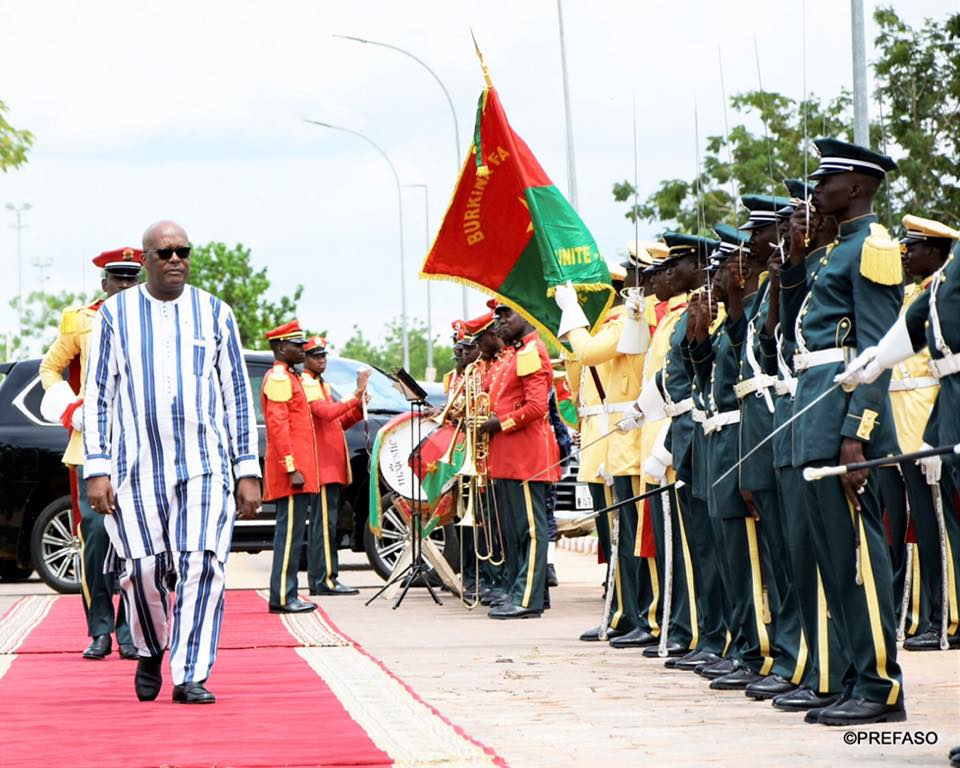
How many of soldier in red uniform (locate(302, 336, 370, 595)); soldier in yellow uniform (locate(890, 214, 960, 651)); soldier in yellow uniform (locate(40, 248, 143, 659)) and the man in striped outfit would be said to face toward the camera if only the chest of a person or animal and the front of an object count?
2

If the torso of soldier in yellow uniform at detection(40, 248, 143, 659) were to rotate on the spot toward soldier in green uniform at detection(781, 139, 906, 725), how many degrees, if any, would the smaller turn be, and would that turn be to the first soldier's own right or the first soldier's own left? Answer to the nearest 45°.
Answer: approximately 45° to the first soldier's own left

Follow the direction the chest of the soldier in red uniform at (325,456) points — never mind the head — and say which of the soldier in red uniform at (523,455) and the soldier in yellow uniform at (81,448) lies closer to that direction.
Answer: the soldier in red uniform

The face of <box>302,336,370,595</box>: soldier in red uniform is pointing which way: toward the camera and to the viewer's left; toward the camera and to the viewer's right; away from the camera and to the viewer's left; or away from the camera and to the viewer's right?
toward the camera and to the viewer's right

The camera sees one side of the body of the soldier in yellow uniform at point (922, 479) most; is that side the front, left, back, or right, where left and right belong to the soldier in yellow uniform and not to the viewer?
left

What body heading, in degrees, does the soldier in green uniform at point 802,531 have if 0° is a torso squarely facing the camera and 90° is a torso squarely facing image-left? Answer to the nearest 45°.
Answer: approximately 90°

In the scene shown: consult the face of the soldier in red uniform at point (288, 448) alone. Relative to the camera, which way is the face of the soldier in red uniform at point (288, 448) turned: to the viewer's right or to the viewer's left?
to the viewer's right

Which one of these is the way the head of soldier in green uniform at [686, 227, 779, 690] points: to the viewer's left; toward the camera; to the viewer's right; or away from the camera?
to the viewer's left
